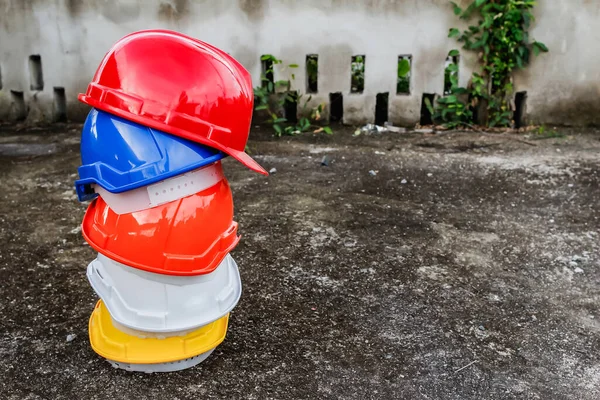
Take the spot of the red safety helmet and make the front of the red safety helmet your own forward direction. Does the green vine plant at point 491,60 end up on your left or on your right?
on your left

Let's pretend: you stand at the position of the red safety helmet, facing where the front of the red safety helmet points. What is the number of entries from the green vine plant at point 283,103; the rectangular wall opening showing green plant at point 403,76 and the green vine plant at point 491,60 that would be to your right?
0

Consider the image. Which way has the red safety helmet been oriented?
to the viewer's right

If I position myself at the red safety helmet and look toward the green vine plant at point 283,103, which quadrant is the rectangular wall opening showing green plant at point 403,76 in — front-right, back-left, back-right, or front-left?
front-right

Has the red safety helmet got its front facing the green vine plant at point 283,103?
no

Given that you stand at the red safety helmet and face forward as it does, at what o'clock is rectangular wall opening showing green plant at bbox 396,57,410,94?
The rectangular wall opening showing green plant is roughly at 10 o'clock from the red safety helmet.
